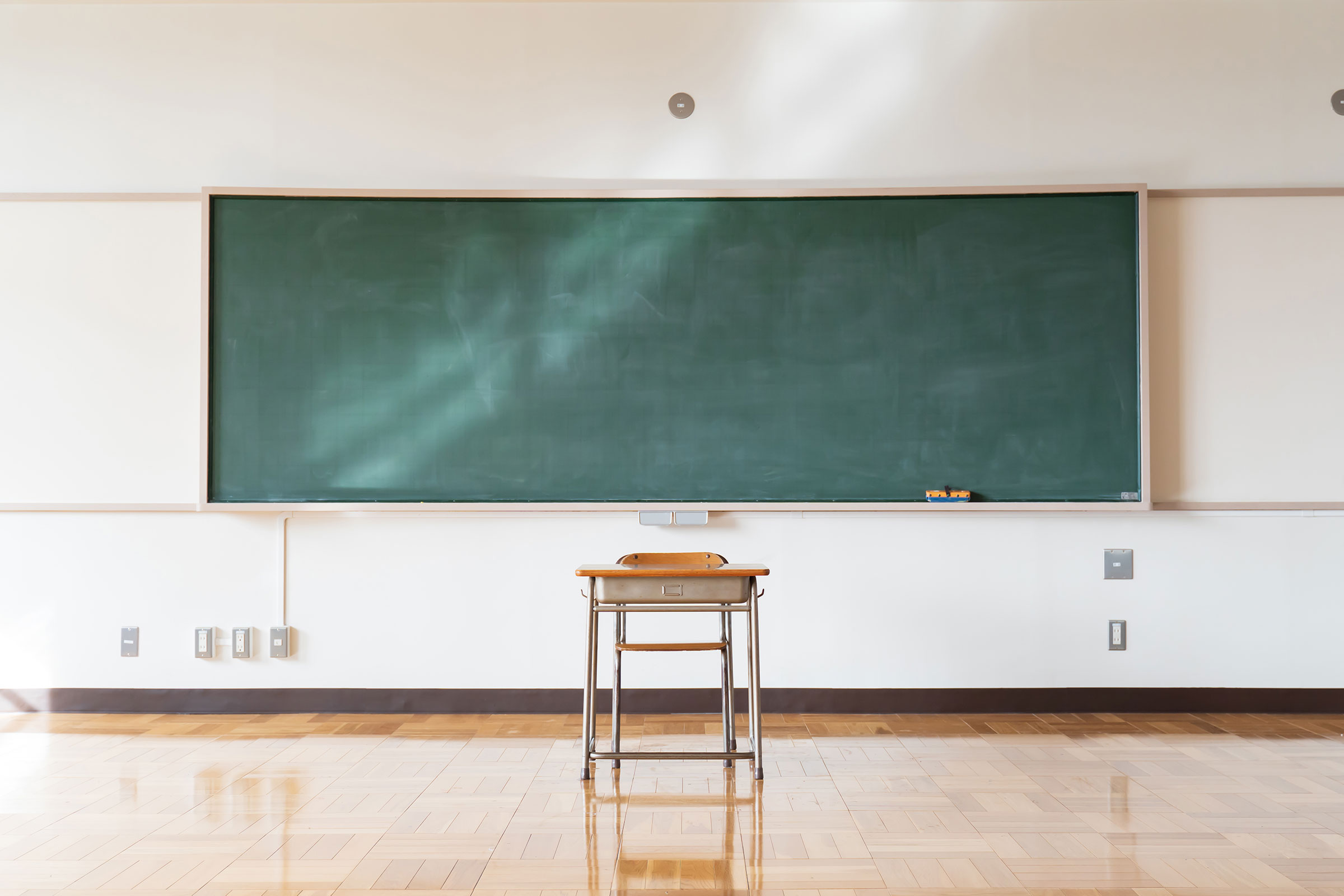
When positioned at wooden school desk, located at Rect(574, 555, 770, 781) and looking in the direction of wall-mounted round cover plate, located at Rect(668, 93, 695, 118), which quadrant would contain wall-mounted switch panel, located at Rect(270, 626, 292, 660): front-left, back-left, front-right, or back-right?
front-left

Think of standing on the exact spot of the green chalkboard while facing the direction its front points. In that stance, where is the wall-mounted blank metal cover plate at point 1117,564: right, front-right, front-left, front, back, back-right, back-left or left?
left

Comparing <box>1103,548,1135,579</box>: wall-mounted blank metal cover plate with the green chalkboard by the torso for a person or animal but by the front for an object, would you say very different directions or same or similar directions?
same or similar directions

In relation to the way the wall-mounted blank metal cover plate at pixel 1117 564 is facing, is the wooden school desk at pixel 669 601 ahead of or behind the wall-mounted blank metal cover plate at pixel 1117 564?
ahead

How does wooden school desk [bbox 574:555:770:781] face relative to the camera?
toward the camera

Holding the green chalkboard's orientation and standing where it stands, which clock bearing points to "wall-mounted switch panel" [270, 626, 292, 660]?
The wall-mounted switch panel is roughly at 3 o'clock from the green chalkboard.

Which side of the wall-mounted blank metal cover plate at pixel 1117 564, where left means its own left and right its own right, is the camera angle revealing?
front

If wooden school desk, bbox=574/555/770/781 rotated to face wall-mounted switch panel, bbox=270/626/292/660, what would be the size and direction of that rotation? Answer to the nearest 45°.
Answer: approximately 135° to its right
